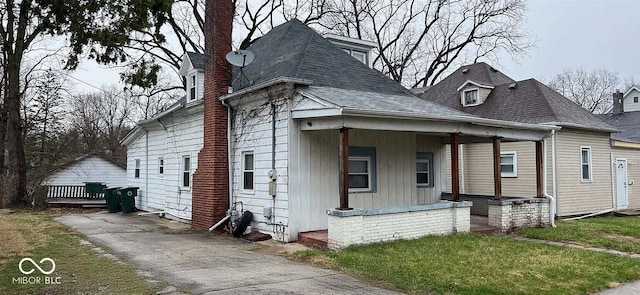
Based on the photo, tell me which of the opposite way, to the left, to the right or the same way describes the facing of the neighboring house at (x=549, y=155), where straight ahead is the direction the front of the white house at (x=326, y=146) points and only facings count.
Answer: the same way

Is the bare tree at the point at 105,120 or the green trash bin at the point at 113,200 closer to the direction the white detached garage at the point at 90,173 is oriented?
the green trash bin

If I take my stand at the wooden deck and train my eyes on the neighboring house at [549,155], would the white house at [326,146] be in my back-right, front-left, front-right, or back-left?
front-right

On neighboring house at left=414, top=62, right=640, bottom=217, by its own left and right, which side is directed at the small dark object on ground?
right

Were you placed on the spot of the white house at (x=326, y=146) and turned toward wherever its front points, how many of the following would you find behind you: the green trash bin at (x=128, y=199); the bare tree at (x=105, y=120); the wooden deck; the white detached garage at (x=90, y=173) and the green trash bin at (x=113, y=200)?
5

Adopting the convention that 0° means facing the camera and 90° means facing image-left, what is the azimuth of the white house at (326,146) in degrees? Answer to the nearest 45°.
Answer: approximately 315°

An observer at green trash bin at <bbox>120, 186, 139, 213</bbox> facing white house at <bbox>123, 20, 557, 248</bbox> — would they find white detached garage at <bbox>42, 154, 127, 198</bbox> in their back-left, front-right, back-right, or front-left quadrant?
back-left

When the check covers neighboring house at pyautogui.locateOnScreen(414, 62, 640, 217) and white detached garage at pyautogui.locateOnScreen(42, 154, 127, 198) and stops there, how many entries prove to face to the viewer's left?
0

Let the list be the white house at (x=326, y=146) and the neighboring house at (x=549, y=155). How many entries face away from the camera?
0

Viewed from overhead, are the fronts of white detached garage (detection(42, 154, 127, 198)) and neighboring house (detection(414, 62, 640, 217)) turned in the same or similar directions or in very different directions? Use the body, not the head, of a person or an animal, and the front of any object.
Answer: same or similar directions

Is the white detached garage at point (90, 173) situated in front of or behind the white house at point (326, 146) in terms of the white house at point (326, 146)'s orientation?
behind

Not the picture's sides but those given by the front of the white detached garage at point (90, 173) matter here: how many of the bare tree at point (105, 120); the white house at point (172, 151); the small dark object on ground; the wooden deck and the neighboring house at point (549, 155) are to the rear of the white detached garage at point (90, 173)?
1

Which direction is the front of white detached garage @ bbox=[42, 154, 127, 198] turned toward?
toward the camera

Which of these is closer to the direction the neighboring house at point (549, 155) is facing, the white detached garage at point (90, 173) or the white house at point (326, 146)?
the white house

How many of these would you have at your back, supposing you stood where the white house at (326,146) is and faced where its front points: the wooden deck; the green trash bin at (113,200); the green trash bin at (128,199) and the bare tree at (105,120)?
4

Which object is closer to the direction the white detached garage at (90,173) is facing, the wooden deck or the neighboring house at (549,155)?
the wooden deck

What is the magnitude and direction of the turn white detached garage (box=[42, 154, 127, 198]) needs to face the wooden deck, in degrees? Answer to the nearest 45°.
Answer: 0° — it already faces it
